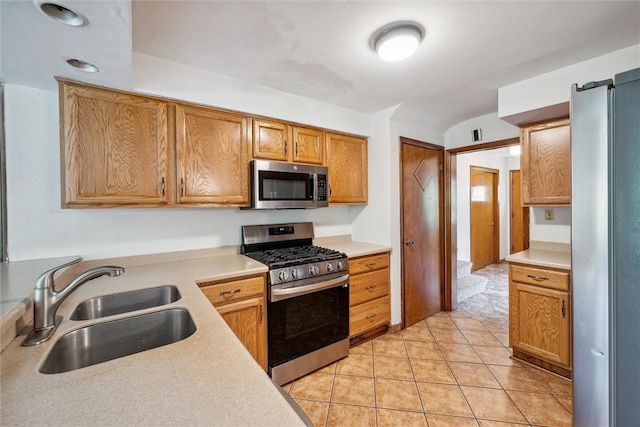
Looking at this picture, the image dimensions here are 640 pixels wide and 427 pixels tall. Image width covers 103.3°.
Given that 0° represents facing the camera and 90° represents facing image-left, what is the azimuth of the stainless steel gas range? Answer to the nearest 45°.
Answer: approximately 315°

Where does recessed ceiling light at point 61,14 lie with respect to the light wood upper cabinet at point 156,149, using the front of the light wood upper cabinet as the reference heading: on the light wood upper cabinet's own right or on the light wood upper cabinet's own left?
on the light wood upper cabinet's own right

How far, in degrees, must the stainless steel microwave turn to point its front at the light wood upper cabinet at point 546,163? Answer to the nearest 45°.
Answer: approximately 45° to its left

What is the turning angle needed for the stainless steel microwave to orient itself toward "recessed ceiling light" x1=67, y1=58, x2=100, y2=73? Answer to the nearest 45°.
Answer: approximately 90° to its right

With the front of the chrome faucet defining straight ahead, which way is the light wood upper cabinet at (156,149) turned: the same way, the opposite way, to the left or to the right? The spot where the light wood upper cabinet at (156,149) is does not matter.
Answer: to the right

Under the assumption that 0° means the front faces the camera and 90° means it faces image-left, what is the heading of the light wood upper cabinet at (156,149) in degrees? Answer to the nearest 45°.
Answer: approximately 315°

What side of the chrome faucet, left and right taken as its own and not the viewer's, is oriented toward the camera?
right

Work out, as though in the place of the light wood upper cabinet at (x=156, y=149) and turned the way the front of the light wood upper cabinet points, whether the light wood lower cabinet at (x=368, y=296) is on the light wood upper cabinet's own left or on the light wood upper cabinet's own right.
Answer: on the light wood upper cabinet's own left
